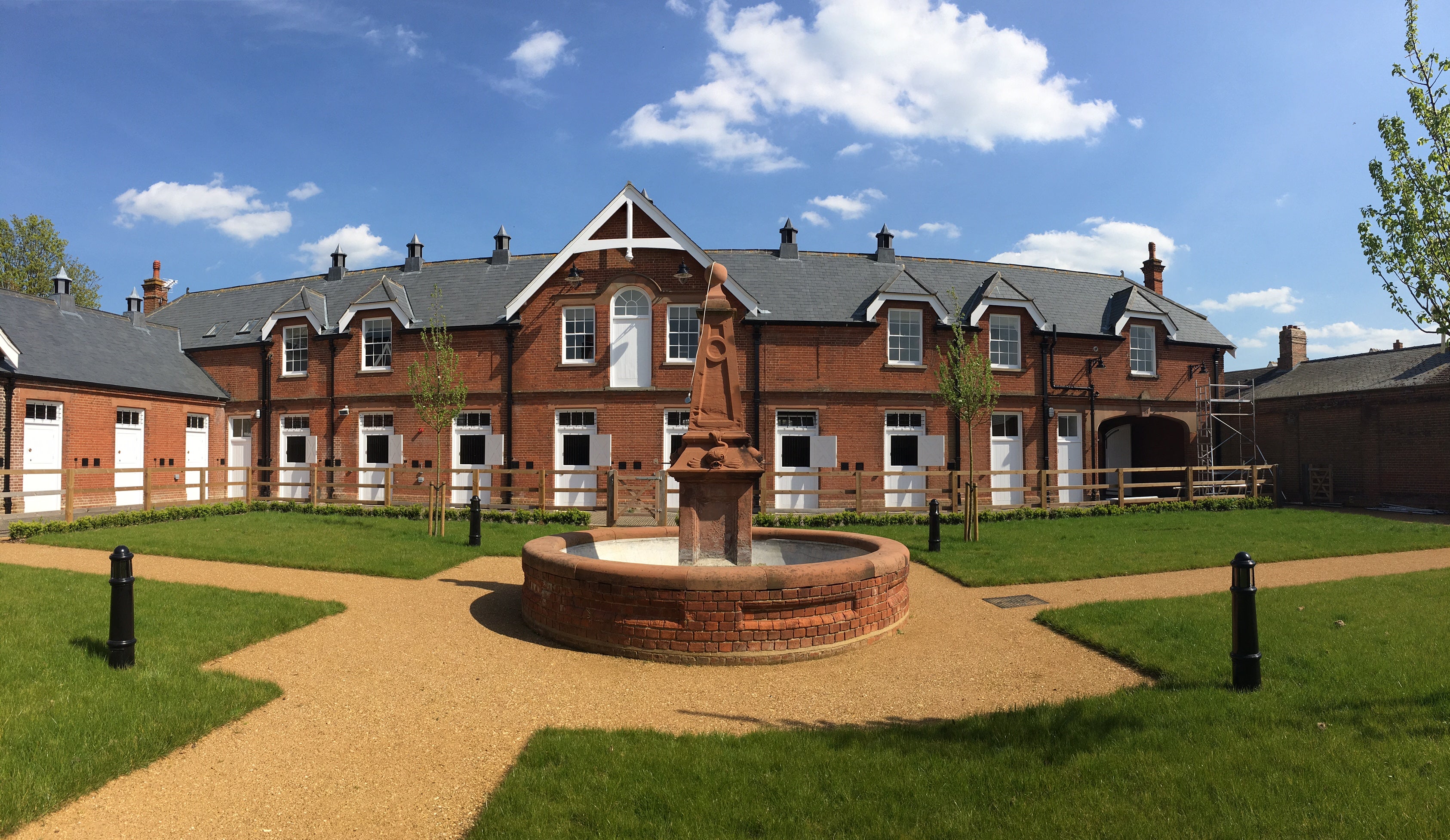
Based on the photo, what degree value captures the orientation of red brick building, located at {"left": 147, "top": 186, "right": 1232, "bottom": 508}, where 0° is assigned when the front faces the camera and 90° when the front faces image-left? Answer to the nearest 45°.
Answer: approximately 0°

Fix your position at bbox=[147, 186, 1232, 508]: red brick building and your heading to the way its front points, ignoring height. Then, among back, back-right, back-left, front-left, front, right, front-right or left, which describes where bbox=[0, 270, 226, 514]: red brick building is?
right

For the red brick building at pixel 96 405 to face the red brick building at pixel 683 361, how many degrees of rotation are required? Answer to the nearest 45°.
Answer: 0° — it already faces it

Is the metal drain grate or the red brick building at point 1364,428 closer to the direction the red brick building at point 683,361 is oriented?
the metal drain grate

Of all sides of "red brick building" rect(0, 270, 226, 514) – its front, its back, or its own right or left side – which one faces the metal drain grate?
front

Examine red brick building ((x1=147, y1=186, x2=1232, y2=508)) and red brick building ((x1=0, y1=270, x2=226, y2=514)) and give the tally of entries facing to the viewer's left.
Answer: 0

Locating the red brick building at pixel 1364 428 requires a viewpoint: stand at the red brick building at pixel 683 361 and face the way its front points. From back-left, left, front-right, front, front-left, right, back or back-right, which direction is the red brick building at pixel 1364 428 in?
left

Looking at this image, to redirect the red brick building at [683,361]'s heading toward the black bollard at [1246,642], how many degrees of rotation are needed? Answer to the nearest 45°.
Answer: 0° — it already faces it

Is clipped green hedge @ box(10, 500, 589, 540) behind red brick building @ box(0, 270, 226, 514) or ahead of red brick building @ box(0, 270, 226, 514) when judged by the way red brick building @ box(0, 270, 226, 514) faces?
ahead

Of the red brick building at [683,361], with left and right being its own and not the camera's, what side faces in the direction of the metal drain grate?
front

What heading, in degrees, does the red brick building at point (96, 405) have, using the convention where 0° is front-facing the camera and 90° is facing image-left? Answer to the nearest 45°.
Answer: approximately 315°

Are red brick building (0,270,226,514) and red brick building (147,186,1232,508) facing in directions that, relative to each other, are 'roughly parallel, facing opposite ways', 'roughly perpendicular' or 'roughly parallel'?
roughly perpendicular

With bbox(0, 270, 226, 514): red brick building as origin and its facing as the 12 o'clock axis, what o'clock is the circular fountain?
The circular fountain is roughly at 1 o'clock from the red brick building.
